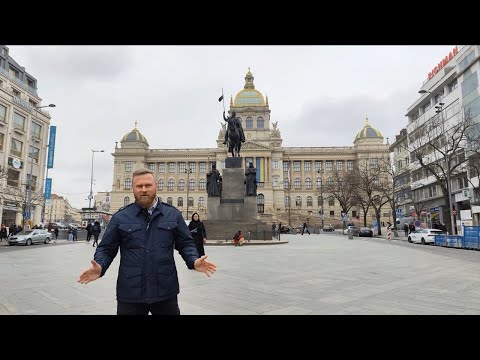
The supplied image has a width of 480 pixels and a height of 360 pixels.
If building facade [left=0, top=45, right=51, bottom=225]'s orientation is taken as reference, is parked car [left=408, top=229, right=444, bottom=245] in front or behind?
in front

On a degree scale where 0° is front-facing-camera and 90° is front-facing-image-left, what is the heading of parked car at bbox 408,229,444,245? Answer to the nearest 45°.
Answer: approximately 135°

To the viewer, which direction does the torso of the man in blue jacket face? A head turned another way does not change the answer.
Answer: toward the camera

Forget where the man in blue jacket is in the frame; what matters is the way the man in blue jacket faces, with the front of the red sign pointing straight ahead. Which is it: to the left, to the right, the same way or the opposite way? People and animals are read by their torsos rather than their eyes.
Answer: to the left

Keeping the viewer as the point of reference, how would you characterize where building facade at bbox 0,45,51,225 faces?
facing the viewer and to the right of the viewer

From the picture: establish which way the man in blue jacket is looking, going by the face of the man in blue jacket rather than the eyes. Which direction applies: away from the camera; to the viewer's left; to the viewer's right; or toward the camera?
toward the camera

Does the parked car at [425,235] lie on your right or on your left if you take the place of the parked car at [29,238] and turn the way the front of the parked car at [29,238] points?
on your left

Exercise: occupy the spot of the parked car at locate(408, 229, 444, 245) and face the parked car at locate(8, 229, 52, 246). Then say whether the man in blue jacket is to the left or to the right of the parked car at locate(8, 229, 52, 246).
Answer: left

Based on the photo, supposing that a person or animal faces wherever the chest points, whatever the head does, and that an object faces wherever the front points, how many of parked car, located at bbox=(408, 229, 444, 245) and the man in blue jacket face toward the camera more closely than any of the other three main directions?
1

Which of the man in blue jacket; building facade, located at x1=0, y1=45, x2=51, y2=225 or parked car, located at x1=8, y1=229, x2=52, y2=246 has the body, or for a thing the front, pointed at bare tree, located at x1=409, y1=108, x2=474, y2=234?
the building facade

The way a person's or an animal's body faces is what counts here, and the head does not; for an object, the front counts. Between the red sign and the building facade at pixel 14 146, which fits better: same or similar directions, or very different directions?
very different directions

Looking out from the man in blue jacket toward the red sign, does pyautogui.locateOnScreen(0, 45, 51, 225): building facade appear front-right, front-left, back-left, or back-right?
front-left

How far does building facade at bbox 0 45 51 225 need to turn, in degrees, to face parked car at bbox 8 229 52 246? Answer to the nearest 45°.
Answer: approximately 45° to its right

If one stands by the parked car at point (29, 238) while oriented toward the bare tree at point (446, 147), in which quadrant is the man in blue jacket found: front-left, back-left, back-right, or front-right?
front-right

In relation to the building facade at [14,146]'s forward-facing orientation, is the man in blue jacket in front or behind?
in front

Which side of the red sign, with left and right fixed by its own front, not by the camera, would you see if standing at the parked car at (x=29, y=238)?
front
